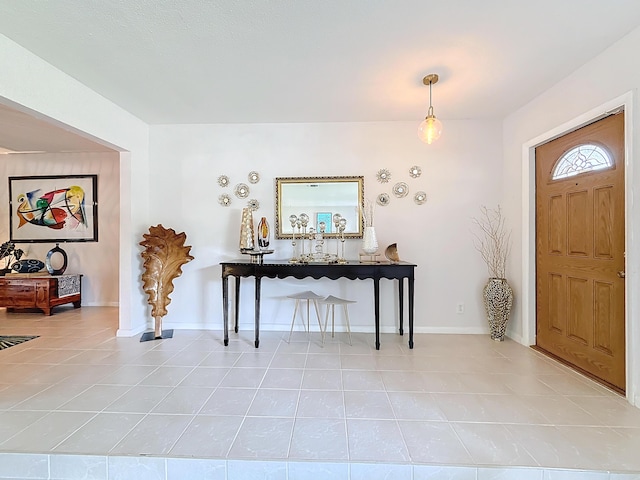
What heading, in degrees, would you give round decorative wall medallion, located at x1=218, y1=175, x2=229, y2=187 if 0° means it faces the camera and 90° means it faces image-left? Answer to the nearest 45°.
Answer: approximately 0°

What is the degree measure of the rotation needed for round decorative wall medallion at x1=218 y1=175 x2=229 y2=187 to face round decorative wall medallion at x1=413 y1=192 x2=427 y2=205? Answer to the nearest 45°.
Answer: approximately 90° to its left

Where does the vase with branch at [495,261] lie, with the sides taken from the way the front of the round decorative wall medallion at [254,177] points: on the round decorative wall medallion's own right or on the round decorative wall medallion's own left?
on the round decorative wall medallion's own left

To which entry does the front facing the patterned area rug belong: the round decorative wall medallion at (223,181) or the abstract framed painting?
the abstract framed painting

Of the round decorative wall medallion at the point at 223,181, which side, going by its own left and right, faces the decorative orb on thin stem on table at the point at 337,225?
left

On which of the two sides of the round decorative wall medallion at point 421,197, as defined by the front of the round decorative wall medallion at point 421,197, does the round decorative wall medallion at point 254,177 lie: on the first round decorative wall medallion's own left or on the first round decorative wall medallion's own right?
on the first round decorative wall medallion's own right

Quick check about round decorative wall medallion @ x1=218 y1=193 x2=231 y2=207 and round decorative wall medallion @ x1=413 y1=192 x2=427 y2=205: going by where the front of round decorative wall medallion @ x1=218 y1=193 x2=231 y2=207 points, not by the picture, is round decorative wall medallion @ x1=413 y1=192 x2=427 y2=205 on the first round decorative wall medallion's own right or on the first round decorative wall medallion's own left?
on the first round decorative wall medallion's own left

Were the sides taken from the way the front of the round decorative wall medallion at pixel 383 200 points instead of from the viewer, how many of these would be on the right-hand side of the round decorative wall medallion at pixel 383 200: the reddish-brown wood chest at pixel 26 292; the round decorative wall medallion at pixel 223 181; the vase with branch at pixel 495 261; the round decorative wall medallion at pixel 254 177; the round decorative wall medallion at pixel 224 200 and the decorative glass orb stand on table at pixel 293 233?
5

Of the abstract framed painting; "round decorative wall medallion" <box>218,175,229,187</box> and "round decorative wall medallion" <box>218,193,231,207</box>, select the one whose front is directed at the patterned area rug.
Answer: the abstract framed painting

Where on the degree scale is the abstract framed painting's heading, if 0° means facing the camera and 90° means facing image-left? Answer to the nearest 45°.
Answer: approximately 0°

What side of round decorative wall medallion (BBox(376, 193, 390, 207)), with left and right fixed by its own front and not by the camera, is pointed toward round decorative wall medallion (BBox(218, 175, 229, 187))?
right

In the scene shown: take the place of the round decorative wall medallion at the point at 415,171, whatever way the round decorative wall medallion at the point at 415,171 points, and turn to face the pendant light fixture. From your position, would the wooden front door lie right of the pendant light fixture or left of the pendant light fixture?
left

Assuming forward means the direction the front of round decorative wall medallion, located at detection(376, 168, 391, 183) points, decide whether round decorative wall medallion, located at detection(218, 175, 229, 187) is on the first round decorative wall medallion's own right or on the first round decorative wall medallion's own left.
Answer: on the first round decorative wall medallion's own right
